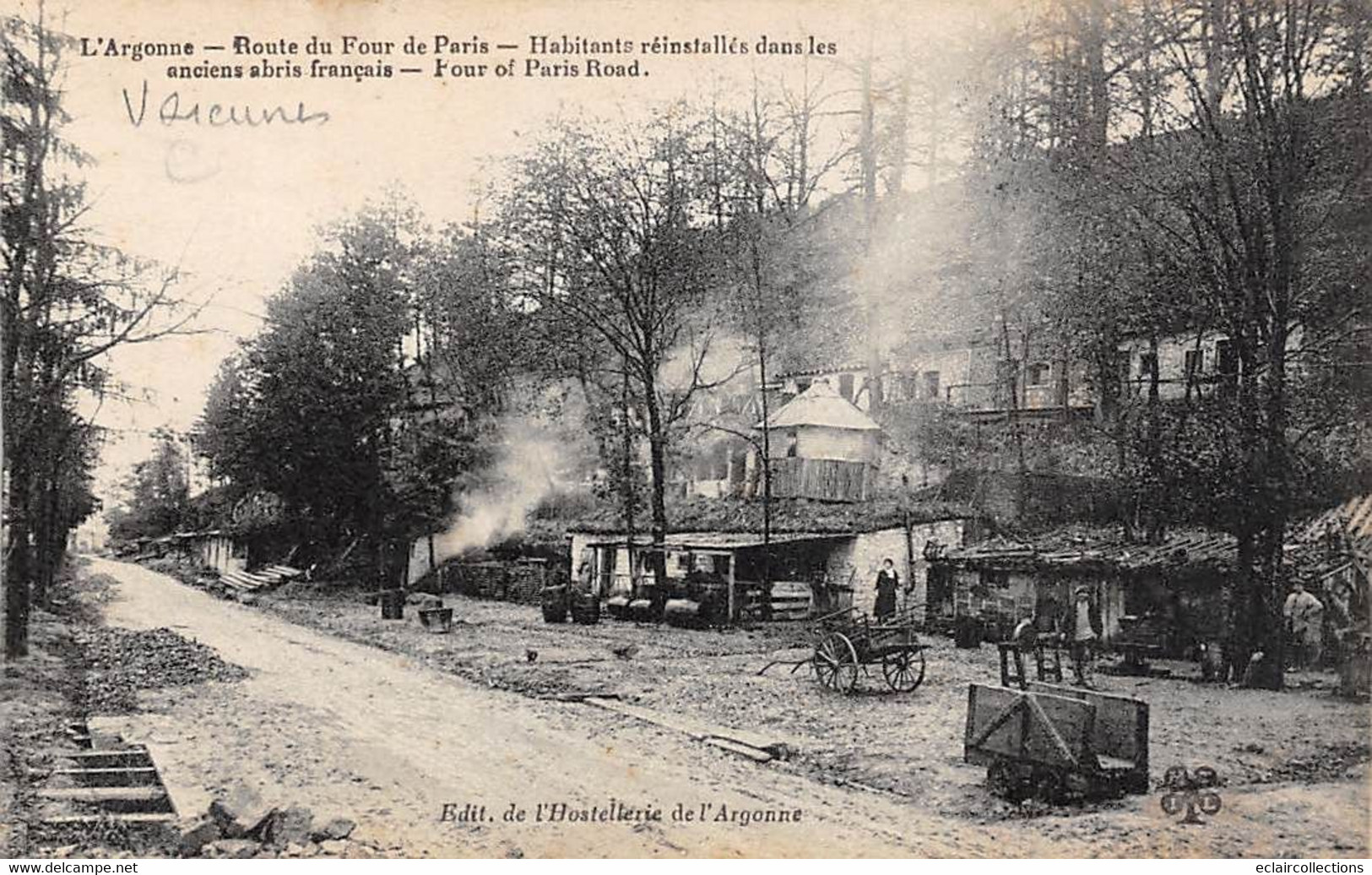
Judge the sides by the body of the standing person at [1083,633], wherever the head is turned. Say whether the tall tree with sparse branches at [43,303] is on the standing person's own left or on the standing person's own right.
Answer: on the standing person's own right

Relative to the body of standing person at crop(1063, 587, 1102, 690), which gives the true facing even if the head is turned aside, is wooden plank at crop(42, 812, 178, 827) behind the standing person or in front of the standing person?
in front

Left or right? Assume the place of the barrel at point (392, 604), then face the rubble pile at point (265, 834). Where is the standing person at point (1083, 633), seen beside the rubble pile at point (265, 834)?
left

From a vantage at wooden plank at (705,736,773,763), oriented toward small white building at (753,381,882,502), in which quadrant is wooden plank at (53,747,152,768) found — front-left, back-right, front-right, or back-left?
back-left

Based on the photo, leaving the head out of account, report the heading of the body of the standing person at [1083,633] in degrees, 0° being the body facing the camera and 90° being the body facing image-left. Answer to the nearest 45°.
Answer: approximately 0°

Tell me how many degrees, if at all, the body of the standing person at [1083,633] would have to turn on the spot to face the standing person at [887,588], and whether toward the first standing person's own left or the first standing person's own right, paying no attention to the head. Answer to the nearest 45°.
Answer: approximately 135° to the first standing person's own right
